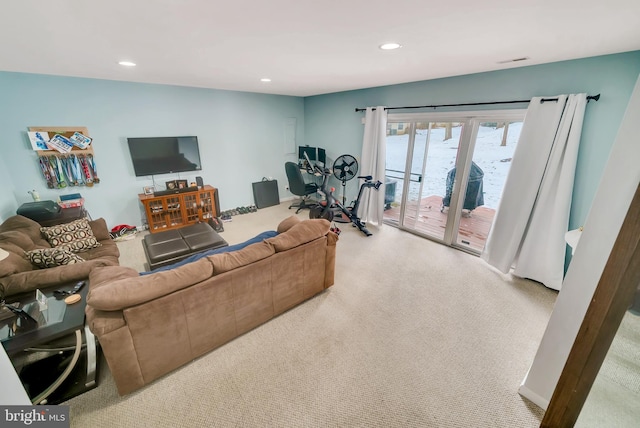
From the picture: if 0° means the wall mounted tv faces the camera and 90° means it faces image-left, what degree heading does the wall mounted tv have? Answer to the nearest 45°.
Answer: approximately 315°

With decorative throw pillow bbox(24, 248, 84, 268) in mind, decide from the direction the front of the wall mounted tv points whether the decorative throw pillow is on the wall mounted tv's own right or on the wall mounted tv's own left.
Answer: on the wall mounted tv's own right

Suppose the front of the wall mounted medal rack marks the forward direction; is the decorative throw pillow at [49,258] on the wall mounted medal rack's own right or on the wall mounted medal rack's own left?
on the wall mounted medal rack's own right

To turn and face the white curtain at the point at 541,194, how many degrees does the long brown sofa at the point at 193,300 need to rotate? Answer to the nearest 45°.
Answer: approximately 135° to its right

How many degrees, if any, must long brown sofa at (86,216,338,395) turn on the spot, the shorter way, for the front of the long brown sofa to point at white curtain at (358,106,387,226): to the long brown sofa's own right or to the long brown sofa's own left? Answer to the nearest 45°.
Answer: approximately 90° to the long brown sofa's own right

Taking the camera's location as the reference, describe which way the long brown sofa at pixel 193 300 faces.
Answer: facing away from the viewer and to the left of the viewer

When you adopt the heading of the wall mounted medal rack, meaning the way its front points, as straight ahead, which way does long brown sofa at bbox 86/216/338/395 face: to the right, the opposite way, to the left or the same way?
the opposite way

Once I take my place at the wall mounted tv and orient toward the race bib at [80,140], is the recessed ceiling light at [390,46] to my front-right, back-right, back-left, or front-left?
back-left

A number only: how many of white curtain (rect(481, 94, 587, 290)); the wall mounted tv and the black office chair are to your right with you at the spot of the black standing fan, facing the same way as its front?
2

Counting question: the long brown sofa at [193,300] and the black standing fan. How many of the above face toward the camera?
1
